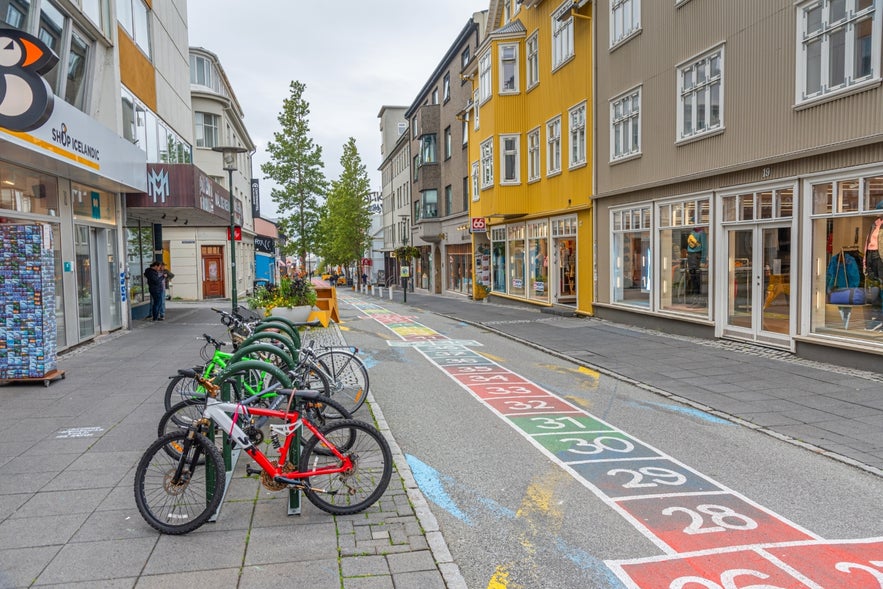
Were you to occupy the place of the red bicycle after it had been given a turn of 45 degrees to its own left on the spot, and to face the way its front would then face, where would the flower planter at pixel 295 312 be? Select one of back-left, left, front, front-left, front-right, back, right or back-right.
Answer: back-right

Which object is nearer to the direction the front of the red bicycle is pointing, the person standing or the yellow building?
the person standing

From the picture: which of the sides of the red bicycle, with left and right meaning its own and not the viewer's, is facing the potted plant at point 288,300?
right

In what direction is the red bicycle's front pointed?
to the viewer's left

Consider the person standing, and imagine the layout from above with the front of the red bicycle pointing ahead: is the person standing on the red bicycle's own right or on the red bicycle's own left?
on the red bicycle's own right

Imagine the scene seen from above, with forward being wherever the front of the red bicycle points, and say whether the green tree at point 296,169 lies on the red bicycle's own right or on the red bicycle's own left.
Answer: on the red bicycle's own right
